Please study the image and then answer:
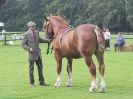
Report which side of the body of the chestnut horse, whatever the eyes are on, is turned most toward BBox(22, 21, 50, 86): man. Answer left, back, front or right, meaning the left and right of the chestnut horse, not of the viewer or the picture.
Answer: front

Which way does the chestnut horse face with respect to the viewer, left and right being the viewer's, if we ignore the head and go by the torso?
facing away from the viewer and to the left of the viewer

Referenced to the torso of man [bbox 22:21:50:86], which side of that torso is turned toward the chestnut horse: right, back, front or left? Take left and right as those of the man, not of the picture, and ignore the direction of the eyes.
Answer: front

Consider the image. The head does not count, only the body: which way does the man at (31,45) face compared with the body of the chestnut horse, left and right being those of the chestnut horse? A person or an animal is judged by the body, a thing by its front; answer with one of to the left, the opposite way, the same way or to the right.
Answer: the opposite way

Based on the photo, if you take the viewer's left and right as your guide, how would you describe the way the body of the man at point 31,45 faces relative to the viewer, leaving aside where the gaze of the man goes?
facing the viewer and to the right of the viewer
